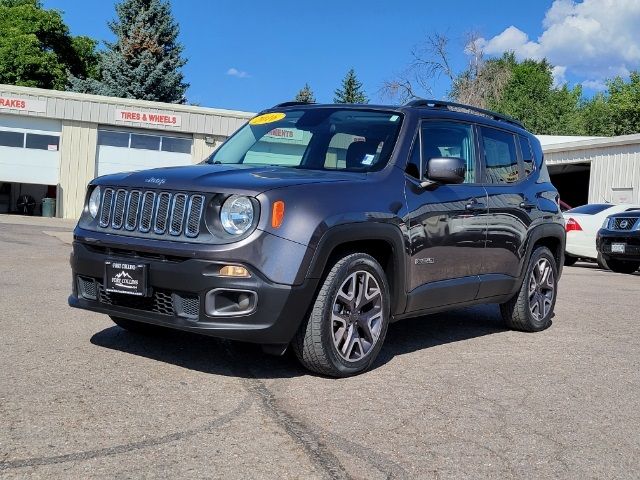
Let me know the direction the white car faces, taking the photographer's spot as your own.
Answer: facing away from the viewer and to the right of the viewer

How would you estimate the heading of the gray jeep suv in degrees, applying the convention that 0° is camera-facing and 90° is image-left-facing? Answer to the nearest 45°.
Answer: approximately 45°

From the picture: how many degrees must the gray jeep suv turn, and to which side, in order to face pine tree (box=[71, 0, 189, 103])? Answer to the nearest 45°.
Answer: approximately 135° to its right

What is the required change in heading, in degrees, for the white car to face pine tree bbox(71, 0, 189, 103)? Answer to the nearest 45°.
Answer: approximately 90° to its left

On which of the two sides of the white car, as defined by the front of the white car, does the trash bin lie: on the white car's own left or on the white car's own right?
on the white car's own left

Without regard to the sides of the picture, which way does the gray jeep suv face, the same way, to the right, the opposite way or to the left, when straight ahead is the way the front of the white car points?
the opposite way

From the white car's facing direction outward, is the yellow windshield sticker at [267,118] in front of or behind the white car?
behind
